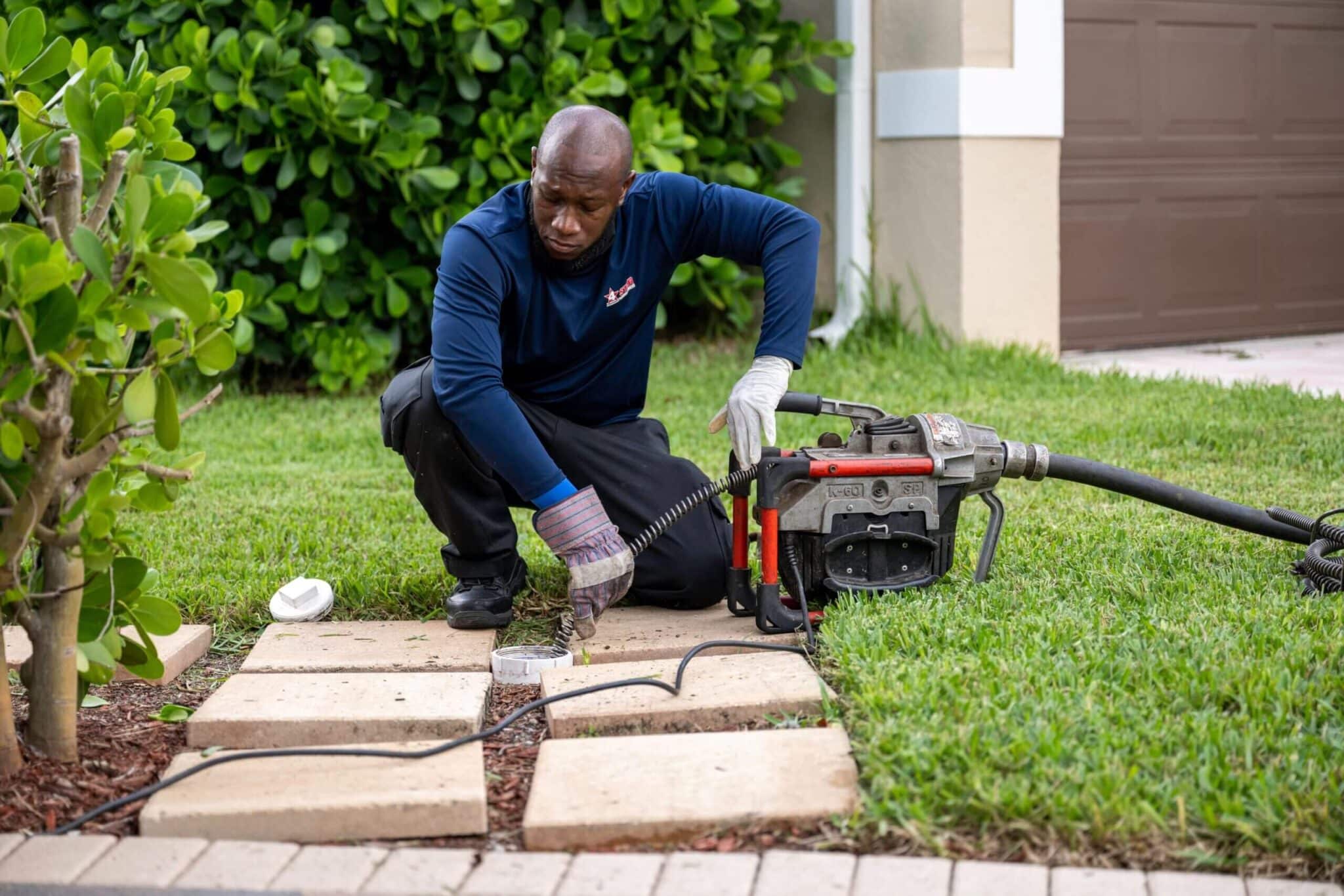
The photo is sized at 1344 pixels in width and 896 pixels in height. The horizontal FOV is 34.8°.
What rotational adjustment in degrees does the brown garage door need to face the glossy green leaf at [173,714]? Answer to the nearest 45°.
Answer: approximately 45° to its right

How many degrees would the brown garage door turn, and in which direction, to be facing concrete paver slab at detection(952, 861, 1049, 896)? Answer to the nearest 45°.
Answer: approximately 45° to its right

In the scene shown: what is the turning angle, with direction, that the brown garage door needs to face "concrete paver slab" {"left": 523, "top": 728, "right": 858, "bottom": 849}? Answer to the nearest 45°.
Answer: approximately 45° to its right

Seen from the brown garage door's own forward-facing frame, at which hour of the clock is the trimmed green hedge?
The trimmed green hedge is roughly at 3 o'clock from the brown garage door.

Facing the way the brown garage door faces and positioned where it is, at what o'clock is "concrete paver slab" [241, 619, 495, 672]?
The concrete paver slab is roughly at 2 o'clock from the brown garage door.

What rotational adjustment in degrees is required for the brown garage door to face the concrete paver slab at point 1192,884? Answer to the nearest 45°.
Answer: approximately 45° to its right

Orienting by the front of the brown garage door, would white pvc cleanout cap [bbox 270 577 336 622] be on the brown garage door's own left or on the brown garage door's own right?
on the brown garage door's own right

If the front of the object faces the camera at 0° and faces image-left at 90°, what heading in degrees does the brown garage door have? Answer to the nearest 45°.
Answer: approximately 315°

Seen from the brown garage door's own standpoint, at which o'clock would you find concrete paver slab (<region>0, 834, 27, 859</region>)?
The concrete paver slab is roughly at 2 o'clock from the brown garage door.

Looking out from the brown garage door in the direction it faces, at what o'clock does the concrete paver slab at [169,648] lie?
The concrete paver slab is roughly at 2 o'clock from the brown garage door.
